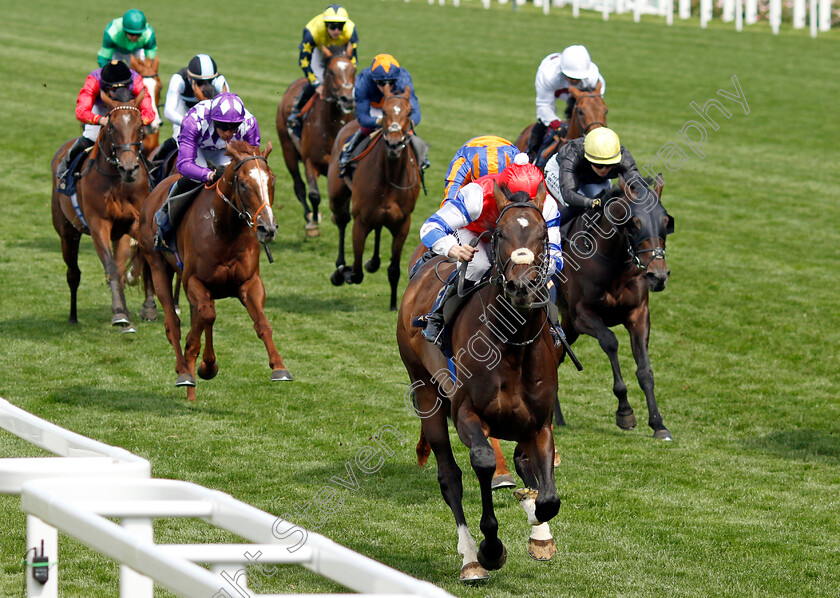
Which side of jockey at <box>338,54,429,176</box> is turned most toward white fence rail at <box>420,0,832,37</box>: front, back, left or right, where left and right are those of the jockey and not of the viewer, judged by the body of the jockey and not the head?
back

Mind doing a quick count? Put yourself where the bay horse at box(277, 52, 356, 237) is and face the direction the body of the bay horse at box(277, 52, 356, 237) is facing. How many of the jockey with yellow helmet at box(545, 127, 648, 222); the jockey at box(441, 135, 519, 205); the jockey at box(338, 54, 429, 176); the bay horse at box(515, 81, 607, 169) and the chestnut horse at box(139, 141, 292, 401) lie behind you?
0

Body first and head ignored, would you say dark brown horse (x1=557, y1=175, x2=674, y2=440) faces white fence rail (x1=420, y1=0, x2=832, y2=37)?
no

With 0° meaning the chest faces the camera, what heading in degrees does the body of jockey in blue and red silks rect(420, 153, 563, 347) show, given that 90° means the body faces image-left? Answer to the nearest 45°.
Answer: approximately 315°

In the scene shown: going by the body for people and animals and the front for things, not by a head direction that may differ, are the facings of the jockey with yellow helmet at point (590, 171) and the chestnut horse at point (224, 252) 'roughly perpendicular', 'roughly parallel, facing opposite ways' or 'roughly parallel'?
roughly parallel

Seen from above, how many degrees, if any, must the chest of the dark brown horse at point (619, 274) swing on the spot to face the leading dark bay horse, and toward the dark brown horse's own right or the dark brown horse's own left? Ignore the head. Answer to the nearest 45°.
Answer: approximately 45° to the dark brown horse's own right

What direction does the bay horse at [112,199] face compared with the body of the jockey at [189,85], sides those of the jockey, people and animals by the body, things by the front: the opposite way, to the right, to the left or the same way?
the same way

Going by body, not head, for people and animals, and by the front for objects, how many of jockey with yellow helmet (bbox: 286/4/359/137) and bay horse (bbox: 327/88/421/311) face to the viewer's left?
0

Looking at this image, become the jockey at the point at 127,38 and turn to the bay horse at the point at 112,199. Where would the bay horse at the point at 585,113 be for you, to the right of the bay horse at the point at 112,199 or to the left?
left

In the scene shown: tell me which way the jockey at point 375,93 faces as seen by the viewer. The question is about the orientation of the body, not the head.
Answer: toward the camera

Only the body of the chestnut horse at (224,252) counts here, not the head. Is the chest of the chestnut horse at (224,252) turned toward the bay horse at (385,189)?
no

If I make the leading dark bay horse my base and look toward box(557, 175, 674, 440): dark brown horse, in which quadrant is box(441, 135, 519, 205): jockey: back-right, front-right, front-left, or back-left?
front-left

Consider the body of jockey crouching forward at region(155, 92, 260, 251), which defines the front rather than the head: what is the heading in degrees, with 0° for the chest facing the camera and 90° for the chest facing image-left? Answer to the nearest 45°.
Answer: approximately 315°

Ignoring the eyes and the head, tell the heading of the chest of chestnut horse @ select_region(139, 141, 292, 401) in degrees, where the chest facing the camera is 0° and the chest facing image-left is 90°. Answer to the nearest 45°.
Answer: approximately 315°

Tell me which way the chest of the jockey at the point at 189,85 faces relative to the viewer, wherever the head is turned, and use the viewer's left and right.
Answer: facing the viewer and to the right of the viewer

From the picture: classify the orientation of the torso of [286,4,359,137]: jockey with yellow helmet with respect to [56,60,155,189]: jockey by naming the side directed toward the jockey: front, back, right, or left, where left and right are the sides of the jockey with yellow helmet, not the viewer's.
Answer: right

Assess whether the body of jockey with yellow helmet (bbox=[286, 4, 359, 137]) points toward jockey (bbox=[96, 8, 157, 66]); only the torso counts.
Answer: no
